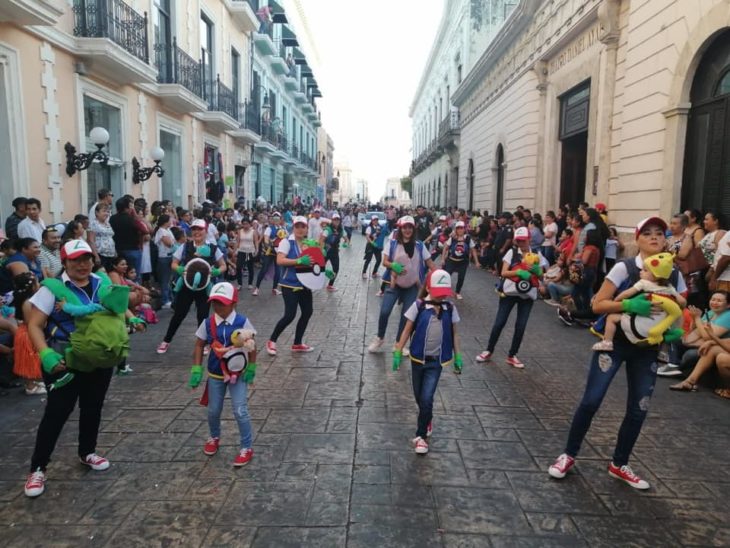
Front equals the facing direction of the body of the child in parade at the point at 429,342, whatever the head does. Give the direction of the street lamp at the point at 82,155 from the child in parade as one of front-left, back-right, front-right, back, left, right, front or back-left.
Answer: back-right

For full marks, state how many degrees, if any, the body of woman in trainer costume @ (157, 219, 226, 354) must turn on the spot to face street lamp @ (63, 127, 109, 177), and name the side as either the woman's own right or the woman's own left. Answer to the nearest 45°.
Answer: approximately 135° to the woman's own right

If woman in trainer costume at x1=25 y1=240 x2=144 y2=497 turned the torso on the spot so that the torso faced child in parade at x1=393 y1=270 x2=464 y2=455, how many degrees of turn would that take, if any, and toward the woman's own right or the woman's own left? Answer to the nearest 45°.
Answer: approximately 45° to the woman's own left

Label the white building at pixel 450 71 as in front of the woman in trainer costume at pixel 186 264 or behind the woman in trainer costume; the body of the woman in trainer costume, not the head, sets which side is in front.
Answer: behind

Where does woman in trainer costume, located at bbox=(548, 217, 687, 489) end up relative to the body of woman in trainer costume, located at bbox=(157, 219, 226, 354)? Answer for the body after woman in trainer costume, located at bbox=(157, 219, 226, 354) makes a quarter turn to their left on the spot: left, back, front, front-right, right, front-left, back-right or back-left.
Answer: front-right

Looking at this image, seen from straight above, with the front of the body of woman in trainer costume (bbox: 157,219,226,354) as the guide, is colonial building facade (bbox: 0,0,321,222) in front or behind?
behind

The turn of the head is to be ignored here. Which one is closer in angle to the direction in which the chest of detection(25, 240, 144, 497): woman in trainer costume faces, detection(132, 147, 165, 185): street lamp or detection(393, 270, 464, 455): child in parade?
the child in parade

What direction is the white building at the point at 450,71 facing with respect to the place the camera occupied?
facing to the left of the viewer

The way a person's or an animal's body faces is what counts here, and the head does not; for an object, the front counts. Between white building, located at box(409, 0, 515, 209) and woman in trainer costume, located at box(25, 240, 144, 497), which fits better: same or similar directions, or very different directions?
very different directions

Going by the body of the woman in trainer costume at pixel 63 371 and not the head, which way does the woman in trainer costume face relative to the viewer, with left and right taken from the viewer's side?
facing the viewer and to the right of the viewer

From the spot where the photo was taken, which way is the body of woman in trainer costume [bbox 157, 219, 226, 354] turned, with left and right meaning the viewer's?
facing the viewer
